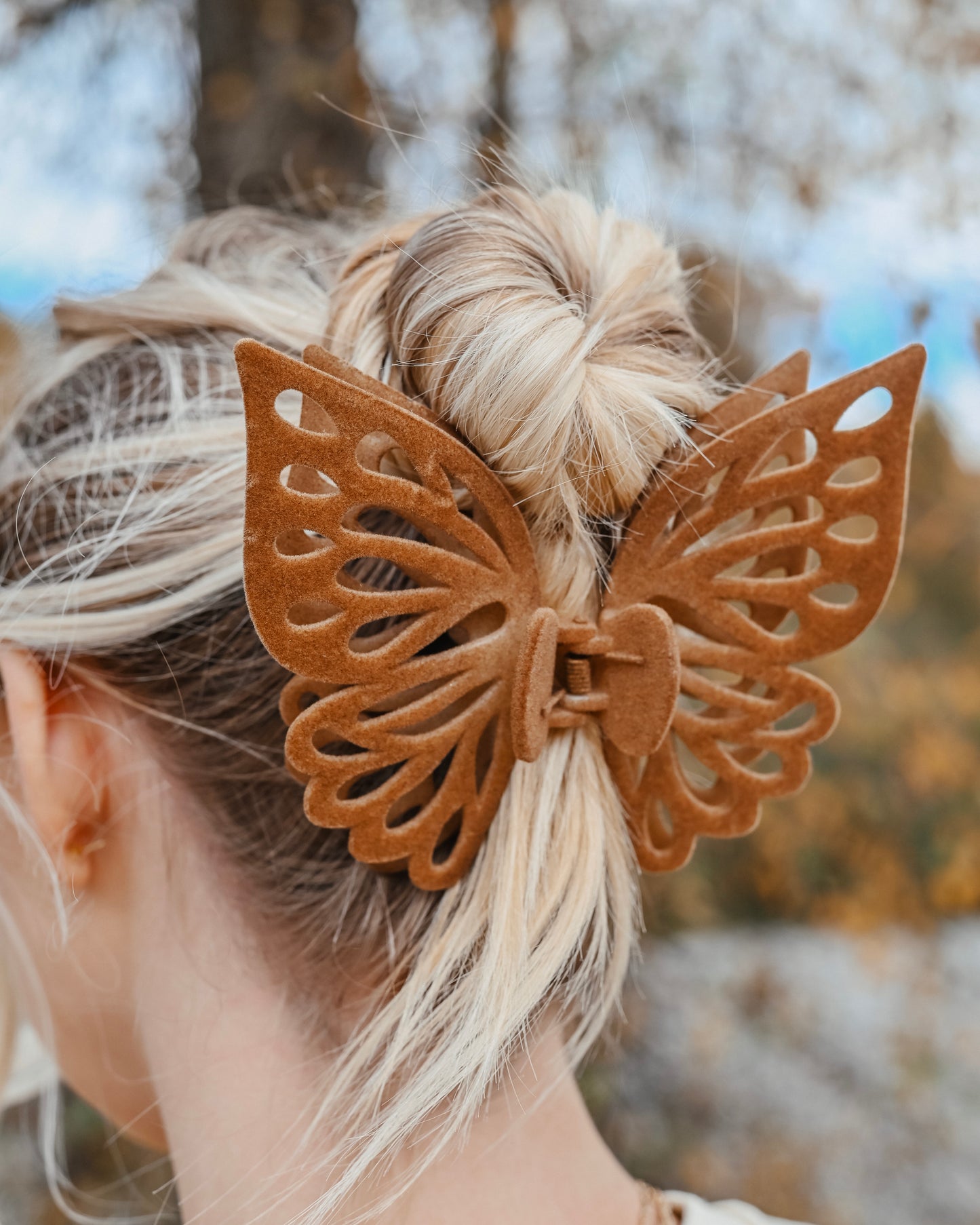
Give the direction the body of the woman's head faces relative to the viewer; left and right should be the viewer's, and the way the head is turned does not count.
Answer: facing away from the viewer and to the left of the viewer

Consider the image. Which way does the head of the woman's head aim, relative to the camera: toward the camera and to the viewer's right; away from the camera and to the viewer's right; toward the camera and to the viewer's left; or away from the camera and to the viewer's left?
away from the camera and to the viewer's left
